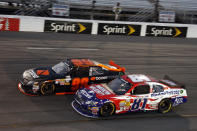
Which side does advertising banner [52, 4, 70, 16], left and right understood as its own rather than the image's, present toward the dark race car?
front

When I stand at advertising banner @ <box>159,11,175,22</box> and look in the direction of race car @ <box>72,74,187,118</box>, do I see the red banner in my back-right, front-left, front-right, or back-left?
front-right

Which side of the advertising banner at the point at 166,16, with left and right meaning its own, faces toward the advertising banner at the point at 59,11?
right

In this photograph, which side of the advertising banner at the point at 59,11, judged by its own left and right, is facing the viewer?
front

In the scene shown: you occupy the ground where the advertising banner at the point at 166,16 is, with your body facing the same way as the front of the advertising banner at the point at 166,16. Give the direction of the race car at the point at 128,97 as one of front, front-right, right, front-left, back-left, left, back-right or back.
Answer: front

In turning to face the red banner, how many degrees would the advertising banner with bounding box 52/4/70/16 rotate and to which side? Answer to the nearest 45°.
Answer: approximately 45° to its right

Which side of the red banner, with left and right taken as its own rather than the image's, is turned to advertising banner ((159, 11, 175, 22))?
left

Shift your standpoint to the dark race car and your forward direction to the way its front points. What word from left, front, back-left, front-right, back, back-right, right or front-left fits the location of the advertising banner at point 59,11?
back-right

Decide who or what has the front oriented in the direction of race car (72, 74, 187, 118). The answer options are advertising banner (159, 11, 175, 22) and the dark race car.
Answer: the advertising banner

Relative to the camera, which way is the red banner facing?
toward the camera

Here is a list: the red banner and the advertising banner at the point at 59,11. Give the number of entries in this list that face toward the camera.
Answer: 2

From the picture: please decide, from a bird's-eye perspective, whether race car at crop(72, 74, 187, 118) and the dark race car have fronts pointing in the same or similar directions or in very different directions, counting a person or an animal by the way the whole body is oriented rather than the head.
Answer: same or similar directions
